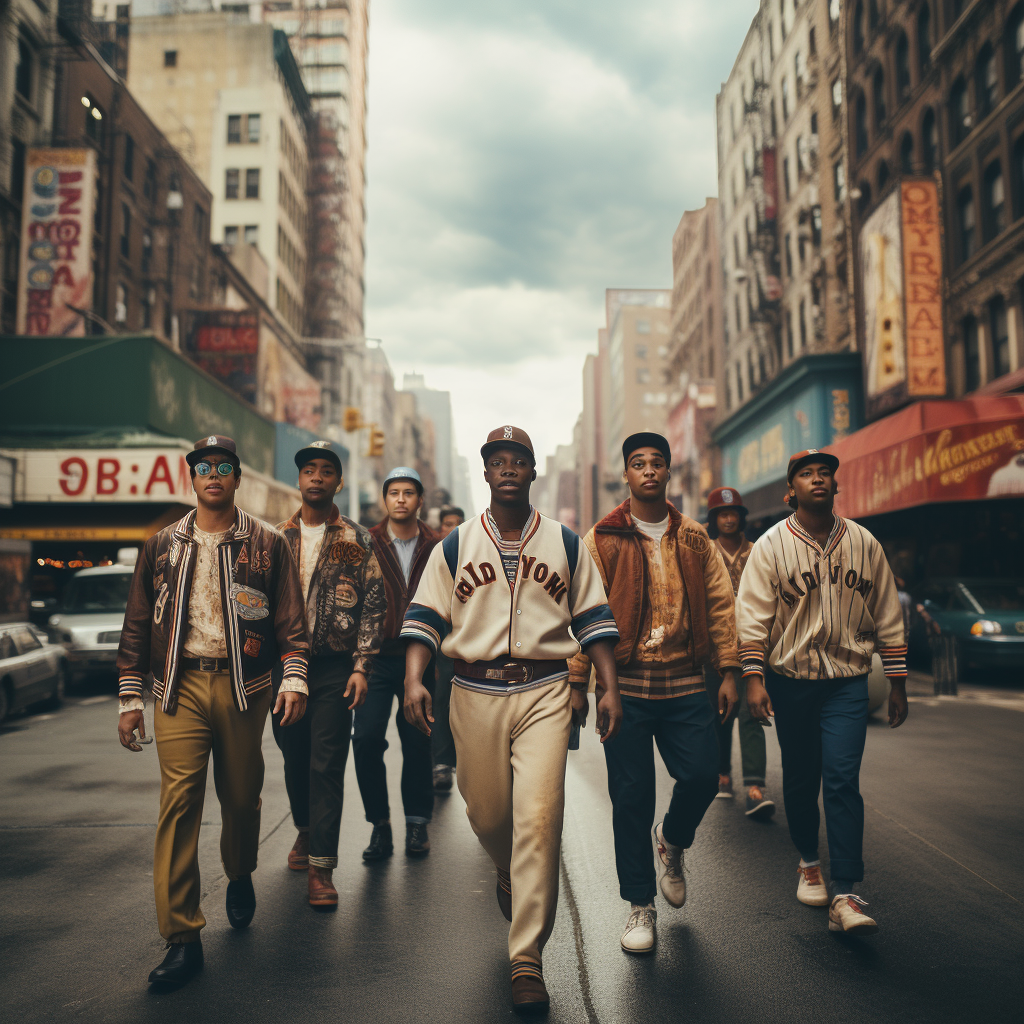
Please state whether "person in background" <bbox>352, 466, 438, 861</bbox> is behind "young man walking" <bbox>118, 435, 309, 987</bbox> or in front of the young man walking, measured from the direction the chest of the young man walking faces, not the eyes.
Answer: behind

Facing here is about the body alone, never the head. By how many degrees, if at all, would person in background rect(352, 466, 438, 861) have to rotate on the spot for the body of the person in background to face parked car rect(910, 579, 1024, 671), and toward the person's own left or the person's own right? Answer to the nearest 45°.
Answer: approximately 135° to the person's own left

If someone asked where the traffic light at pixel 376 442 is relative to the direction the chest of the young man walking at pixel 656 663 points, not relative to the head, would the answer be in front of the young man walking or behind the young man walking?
behind

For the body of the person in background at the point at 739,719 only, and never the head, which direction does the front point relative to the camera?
toward the camera

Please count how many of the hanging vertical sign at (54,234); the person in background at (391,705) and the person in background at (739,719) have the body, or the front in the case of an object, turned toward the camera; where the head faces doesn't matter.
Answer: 3

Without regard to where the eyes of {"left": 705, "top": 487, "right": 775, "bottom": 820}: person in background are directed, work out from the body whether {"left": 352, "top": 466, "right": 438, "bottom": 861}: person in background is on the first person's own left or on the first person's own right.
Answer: on the first person's own right

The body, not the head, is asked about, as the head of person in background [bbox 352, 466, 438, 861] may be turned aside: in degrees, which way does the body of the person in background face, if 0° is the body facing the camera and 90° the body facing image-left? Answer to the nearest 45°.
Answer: approximately 0°

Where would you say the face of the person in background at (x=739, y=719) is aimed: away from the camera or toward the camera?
toward the camera

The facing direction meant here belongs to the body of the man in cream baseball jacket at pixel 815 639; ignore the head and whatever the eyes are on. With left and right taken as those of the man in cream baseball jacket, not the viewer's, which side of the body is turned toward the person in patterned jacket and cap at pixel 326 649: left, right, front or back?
right

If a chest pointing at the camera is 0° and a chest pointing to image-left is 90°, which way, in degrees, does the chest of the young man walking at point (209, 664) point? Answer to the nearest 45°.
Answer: approximately 0°

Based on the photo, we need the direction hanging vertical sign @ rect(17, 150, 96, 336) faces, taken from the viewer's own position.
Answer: facing the viewer

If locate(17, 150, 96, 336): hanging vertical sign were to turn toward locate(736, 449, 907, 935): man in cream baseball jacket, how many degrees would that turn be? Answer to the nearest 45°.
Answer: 0° — it already faces them

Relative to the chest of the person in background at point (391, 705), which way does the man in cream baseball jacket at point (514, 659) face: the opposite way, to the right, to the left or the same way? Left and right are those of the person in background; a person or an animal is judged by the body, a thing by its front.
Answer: the same way

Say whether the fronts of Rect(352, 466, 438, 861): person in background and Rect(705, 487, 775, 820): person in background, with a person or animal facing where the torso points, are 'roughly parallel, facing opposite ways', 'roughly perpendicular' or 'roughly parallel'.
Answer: roughly parallel
